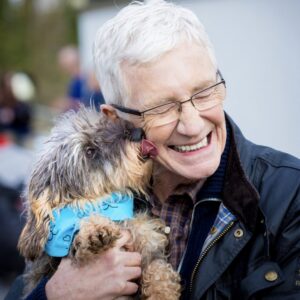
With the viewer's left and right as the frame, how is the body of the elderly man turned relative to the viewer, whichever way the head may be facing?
facing the viewer

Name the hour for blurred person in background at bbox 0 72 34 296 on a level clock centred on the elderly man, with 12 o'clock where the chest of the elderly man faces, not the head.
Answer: The blurred person in background is roughly at 5 o'clock from the elderly man.

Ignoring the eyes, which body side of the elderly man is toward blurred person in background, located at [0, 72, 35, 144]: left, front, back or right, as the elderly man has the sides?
back
